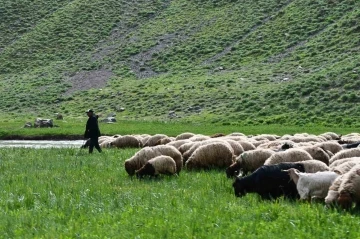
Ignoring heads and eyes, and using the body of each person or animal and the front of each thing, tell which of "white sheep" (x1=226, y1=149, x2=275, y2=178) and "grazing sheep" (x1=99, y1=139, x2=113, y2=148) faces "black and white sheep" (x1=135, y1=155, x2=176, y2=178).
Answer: "white sheep" (x1=226, y1=149, x2=275, y2=178)

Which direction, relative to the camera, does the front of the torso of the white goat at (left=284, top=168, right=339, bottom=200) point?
to the viewer's left

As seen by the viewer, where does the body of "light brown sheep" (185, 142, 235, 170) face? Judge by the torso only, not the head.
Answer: to the viewer's left

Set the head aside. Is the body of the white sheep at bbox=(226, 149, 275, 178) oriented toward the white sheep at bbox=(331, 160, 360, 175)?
no

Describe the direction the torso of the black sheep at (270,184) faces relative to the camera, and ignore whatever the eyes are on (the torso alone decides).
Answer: to the viewer's left

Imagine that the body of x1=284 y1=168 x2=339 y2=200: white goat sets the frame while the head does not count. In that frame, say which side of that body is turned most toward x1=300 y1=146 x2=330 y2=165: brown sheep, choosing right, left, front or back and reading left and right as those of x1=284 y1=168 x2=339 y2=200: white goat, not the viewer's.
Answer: right

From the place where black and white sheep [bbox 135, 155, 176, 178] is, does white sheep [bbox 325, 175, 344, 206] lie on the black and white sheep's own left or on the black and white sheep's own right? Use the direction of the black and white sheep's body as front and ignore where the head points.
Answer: on the black and white sheep's own left

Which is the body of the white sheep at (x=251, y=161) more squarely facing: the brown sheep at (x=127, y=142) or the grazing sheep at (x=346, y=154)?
the brown sheep

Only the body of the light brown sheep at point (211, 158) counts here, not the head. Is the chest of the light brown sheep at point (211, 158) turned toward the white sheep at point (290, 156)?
no

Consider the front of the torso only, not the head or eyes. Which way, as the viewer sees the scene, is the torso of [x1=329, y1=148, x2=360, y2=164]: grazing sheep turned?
to the viewer's left

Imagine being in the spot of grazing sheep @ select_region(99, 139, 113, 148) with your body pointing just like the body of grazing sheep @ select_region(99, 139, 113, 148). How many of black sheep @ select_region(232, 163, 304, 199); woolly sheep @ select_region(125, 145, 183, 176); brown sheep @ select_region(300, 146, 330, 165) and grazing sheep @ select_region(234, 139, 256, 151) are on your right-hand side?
0

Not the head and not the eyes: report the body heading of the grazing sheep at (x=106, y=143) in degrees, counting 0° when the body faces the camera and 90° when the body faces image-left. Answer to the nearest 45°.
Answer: approximately 90°

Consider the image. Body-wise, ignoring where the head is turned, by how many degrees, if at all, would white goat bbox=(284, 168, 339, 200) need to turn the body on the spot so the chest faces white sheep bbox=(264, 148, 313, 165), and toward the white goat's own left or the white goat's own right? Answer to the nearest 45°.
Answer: approximately 90° to the white goat's own right

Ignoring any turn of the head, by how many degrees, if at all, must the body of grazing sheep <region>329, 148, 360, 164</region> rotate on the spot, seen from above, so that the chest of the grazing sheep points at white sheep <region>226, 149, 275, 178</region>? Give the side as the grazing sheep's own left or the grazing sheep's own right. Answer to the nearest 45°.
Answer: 0° — it already faces it

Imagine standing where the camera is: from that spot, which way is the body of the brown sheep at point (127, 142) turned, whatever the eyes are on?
to the viewer's left

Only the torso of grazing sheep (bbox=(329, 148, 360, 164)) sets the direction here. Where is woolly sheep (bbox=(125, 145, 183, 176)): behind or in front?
in front

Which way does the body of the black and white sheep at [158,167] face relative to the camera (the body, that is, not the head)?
to the viewer's left

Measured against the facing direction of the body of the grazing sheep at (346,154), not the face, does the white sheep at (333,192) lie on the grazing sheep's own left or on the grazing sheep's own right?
on the grazing sheep's own left
